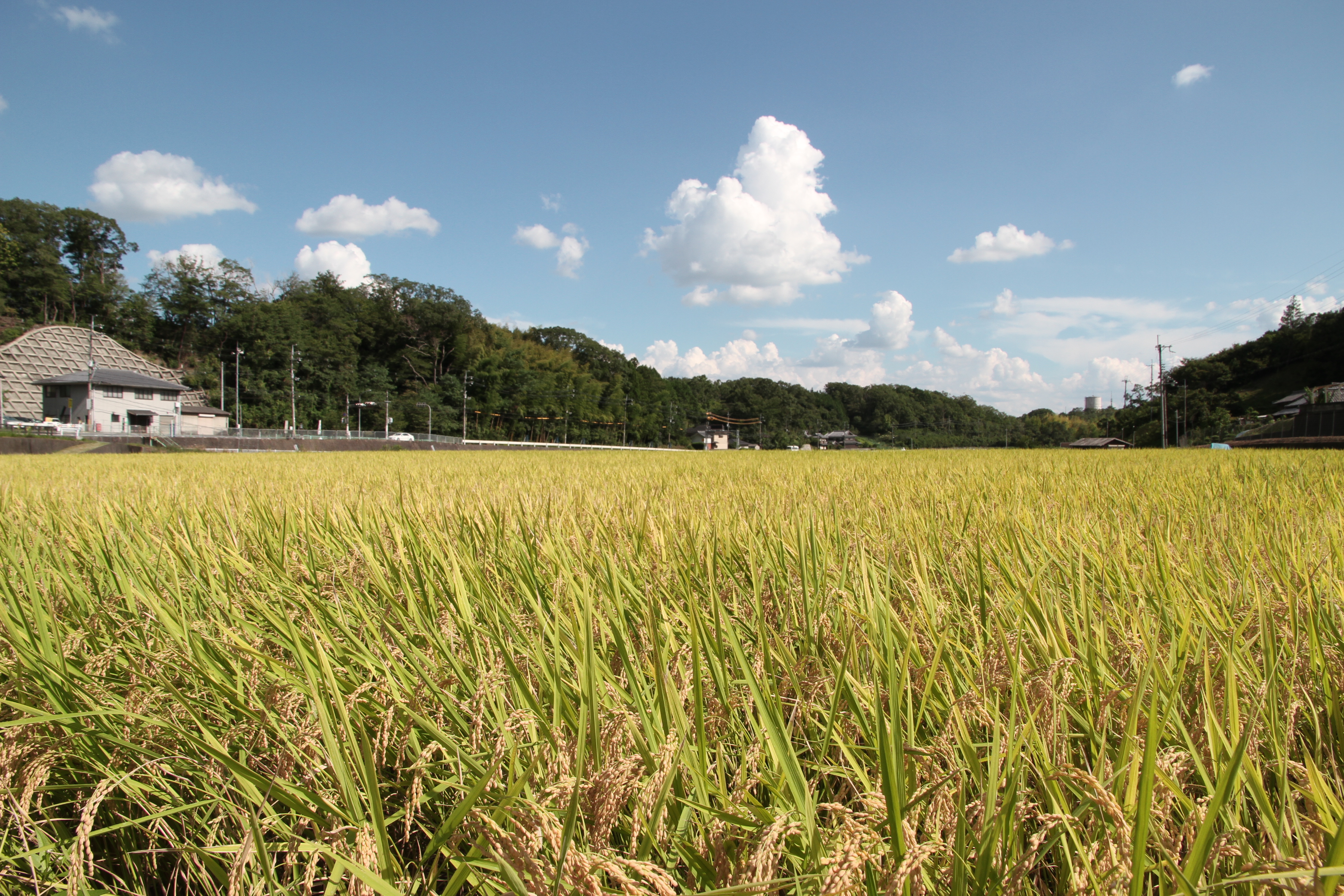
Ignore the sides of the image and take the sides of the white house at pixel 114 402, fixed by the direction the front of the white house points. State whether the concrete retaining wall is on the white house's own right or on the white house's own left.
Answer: on the white house's own right

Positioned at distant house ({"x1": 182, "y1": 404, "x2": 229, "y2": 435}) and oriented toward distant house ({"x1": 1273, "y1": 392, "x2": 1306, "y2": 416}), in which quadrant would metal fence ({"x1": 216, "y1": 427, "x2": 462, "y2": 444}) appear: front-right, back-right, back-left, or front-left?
front-right

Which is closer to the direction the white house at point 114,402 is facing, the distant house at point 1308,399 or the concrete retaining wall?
the distant house
